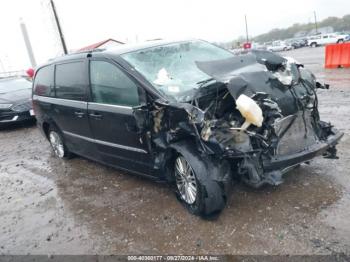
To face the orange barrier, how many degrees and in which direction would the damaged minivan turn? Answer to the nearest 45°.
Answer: approximately 90° to its left

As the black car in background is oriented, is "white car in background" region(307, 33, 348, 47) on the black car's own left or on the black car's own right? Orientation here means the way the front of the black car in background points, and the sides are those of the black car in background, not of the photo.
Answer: on the black car's own left

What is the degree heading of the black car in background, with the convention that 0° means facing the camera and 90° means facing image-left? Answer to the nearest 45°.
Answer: approximately 315°

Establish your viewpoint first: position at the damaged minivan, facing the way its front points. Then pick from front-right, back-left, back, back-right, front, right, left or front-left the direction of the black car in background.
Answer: back

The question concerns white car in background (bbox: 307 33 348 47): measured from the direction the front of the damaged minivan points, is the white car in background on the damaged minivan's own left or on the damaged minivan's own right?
on the damaged minivan's own left

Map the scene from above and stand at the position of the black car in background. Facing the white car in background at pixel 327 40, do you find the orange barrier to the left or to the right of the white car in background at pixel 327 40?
right

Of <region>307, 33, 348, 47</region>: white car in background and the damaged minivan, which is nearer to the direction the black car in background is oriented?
the damaged minivan

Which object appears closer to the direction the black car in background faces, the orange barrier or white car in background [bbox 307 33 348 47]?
the orange barrier

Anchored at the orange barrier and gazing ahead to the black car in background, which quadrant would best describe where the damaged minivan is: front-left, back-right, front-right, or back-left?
front-left

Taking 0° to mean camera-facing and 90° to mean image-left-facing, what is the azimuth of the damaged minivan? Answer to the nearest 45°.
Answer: approximately 315°

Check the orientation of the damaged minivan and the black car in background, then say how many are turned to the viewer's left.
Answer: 0
